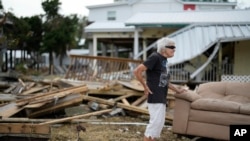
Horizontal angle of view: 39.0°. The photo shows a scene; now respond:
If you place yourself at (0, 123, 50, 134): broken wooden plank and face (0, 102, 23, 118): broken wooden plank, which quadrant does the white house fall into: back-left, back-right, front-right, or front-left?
front-right

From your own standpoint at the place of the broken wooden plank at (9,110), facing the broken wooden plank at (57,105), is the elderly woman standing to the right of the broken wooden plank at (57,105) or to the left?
right

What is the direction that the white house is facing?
toward the camera

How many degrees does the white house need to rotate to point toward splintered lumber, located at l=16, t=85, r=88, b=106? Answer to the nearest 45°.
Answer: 0° — it already faces it

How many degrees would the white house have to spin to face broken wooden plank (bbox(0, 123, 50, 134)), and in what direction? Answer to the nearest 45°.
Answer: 0° — it already faces it

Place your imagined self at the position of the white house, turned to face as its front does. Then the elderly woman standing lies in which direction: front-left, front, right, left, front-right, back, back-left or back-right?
front

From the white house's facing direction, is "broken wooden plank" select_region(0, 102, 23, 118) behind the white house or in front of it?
in front

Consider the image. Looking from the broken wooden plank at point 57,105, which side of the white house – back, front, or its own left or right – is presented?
front
